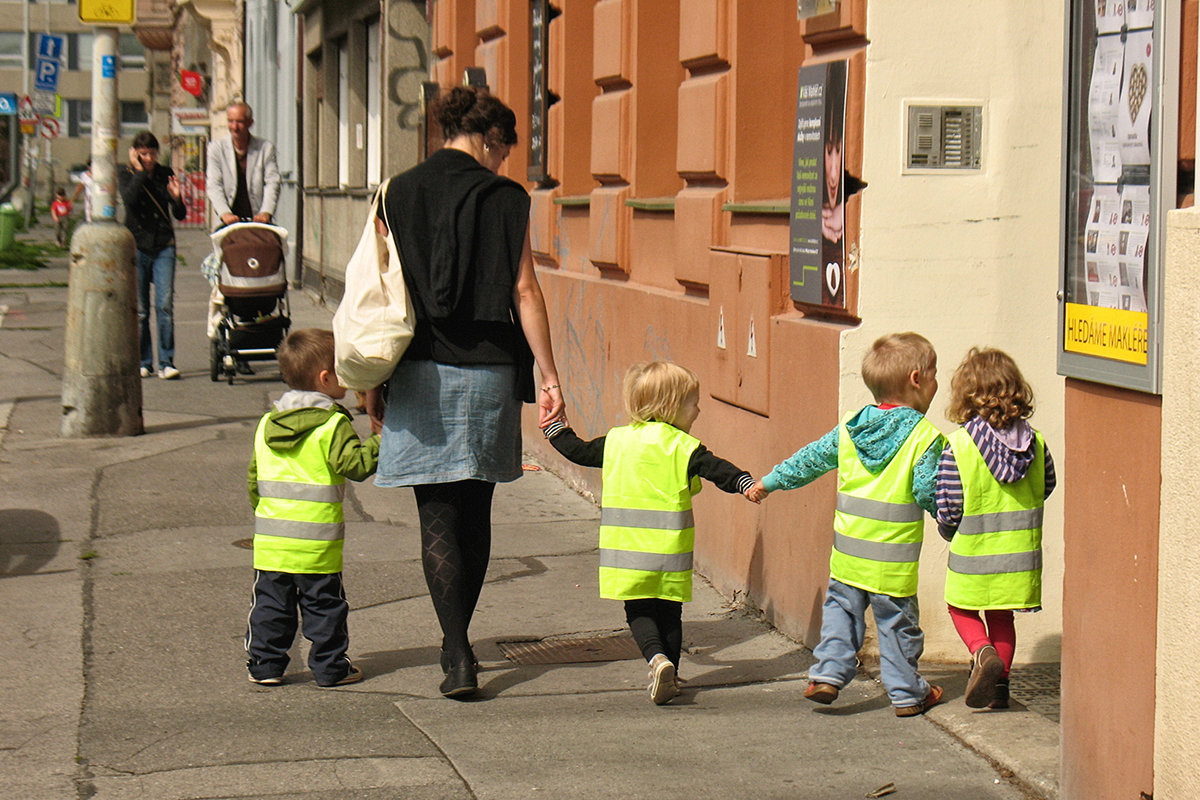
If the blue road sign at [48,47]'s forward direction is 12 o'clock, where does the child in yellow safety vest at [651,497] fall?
The child in yellow safety vest is roughly at 12 o'clock from the blue road sign.

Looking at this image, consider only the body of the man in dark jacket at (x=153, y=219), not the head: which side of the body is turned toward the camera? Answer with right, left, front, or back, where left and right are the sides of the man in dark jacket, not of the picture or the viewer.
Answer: front

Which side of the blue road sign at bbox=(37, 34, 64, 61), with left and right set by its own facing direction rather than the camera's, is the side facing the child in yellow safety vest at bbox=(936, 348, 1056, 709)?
front

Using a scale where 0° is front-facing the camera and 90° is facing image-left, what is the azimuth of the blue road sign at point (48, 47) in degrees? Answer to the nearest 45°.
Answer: approximately 0°

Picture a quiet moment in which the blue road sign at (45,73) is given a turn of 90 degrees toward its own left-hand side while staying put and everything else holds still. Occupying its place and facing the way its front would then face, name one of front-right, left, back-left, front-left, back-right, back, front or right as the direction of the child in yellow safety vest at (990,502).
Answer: right

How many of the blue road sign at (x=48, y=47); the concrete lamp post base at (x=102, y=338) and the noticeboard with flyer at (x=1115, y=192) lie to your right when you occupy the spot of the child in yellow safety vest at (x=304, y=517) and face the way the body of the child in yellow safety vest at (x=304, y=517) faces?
1

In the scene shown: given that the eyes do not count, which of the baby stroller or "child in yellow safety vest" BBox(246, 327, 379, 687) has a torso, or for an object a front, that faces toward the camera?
the baby stroller

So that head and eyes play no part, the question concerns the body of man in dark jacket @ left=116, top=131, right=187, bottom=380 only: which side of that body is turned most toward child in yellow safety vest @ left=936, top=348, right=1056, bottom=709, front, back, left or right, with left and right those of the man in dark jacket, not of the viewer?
front

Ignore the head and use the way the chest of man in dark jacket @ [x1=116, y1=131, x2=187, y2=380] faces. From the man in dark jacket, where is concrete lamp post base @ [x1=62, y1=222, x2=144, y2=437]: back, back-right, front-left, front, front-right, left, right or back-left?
front

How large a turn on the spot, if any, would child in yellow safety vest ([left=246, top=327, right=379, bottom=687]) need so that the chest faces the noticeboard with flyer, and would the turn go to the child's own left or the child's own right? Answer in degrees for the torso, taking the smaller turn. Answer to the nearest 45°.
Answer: approximately 90° to the child's own right

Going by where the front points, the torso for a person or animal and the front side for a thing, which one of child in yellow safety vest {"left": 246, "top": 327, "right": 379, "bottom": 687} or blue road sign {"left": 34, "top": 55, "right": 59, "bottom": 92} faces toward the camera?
the blue road sign

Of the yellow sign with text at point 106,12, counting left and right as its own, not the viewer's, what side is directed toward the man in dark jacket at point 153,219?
back

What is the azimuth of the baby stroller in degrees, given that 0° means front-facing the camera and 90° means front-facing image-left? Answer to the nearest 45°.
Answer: approximately 0°

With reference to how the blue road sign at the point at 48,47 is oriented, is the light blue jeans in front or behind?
in front

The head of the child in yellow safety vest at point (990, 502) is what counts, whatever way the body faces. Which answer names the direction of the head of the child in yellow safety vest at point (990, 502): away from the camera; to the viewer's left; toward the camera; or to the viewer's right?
away from the camera
